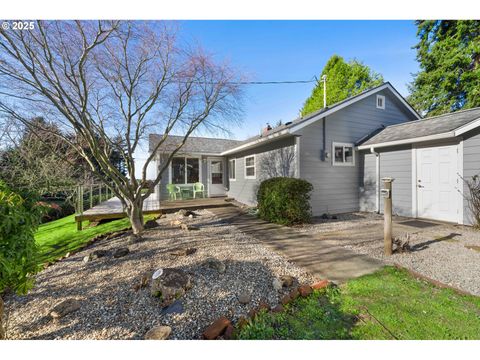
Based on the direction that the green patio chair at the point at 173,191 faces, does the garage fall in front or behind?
in front

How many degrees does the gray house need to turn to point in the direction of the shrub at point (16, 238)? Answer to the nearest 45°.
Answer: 0° — it already faces it

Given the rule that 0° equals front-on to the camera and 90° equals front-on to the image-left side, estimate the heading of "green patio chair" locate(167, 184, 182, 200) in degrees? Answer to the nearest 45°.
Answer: approximately 315°

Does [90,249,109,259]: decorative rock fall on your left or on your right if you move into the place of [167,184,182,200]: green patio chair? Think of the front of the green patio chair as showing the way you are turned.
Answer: on your right

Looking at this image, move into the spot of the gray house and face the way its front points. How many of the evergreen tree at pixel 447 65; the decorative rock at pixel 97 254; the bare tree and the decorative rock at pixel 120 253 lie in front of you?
3

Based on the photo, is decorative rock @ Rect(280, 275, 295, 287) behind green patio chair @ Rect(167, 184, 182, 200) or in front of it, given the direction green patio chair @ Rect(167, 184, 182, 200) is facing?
in front

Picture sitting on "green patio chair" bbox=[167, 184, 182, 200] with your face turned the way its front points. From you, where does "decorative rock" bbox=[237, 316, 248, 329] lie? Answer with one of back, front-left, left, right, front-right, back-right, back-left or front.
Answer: front-right

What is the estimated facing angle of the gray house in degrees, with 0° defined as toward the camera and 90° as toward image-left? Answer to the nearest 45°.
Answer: approximately 45°
